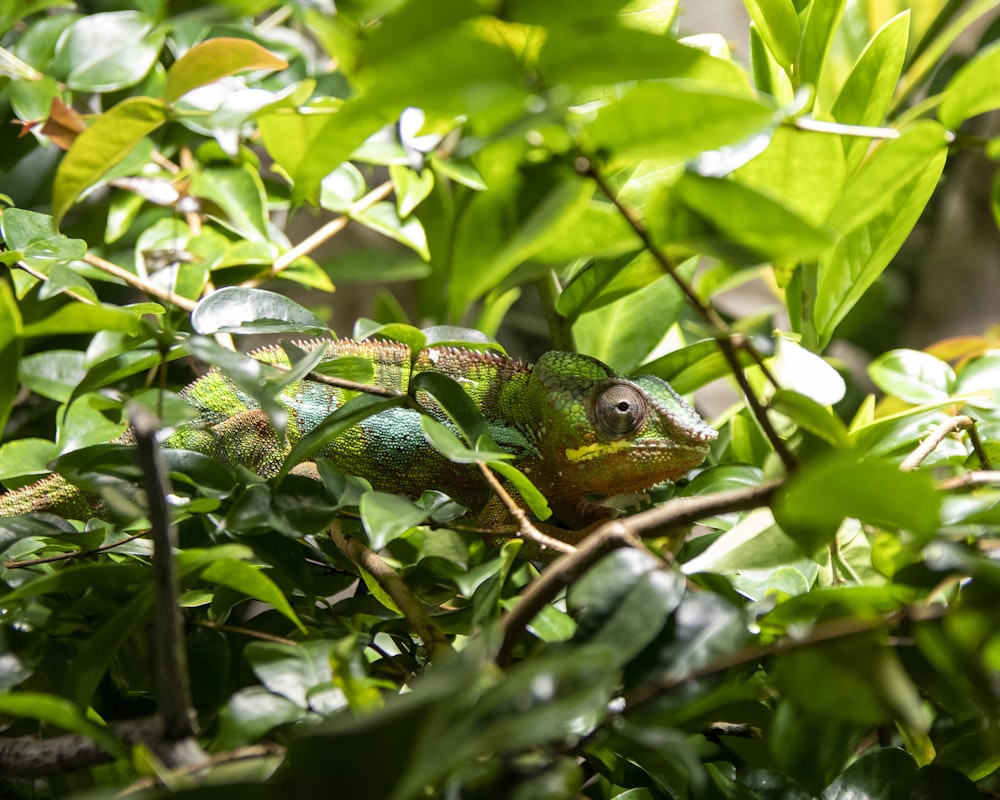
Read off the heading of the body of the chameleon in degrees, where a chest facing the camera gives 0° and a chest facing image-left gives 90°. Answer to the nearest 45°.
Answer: approximately 270°

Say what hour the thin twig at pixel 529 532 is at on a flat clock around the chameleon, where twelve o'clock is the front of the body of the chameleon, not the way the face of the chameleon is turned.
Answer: The thin twig is roughly at 3 o'clock from the chameleon.

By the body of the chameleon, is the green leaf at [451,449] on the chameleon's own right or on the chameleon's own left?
on the chameleon's own right

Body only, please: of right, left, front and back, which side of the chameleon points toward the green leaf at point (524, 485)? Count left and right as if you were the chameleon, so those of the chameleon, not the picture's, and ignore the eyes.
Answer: right

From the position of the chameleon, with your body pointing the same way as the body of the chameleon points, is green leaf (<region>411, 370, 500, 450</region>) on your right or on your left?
on your right
